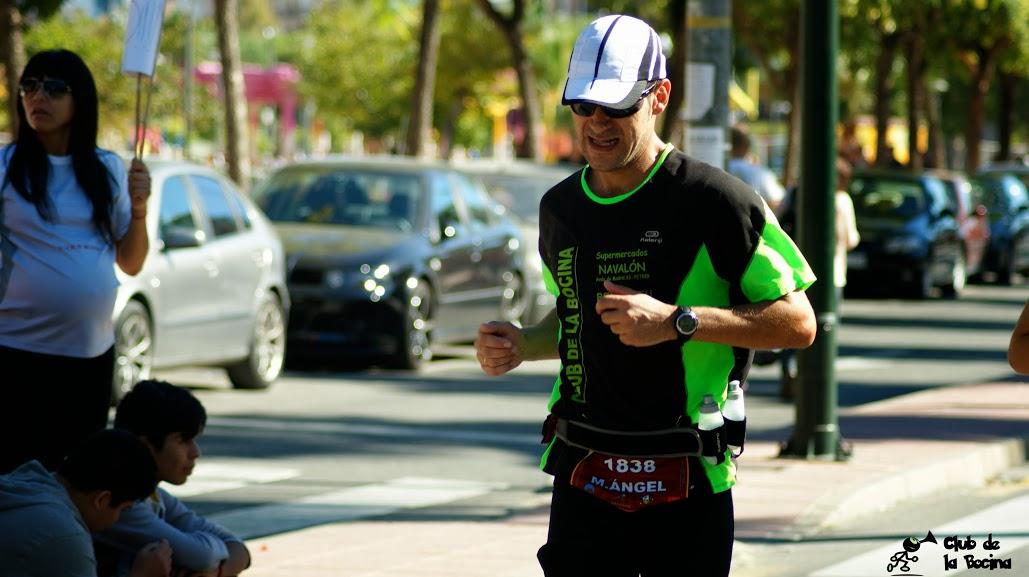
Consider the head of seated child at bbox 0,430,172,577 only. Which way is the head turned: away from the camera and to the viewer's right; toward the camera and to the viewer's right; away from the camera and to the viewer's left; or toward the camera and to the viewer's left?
away from the camera and to the viewer's right

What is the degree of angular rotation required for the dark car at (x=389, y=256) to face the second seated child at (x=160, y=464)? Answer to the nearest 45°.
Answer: approximately 45° to its left

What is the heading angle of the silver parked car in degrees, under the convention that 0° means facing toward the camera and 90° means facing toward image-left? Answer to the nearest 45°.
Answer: approximately 45°

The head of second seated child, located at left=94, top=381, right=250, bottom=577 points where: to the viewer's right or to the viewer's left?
to the viewer's right

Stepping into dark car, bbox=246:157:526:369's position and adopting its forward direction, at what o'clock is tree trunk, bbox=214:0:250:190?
The tree trunk is roughly at 4 o'clock from the dark car.

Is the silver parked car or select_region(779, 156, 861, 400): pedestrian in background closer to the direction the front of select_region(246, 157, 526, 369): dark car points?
the silver parked car

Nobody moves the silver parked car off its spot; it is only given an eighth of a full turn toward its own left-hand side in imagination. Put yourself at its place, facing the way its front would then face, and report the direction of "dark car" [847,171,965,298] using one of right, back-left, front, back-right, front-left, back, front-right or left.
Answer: back-left

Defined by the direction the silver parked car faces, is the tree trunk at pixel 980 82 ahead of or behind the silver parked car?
behind

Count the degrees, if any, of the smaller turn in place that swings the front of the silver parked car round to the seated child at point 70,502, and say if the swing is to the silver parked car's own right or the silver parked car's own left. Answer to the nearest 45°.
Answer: approximately 45° to the silver parked car's own left
